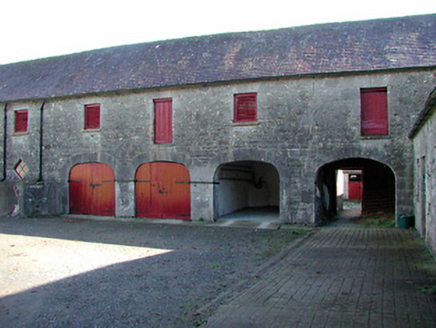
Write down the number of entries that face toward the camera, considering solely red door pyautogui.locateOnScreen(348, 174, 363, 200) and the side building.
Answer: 1

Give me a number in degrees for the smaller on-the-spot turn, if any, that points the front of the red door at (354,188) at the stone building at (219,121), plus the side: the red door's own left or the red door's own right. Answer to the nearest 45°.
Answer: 0° — it already faces it

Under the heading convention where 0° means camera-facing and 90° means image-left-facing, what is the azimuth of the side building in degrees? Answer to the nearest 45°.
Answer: approximately 90°

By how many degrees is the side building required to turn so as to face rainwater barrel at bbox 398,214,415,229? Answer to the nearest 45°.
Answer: approximately 90° to its right

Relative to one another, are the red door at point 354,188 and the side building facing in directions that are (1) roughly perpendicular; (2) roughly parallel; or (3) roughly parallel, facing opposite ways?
roughly perpendicular
